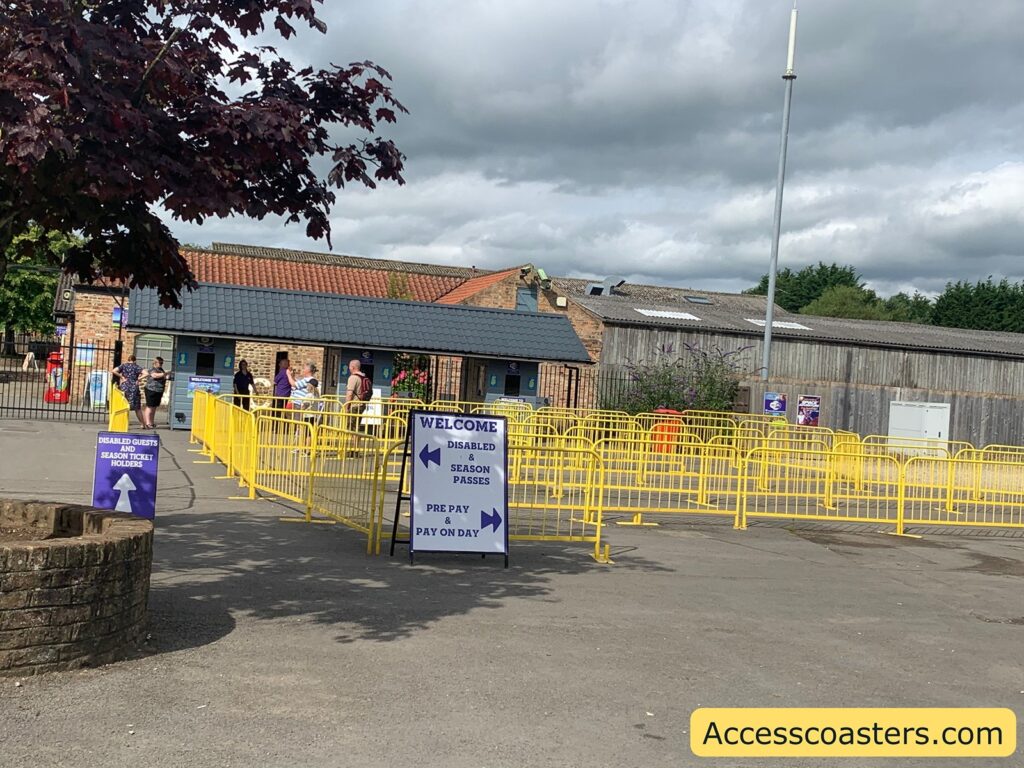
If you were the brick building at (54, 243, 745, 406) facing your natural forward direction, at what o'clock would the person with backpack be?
The person with backpack is roughly at 12 o'clock from the brick building.

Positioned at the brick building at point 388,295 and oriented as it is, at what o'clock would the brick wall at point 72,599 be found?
The brick wall is roughly at 12 o'clock from the brick building.

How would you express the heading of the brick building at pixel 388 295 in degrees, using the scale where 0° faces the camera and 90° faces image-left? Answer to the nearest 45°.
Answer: approximately 0°

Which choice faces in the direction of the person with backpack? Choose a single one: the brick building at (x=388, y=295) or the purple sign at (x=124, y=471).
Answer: the brick building

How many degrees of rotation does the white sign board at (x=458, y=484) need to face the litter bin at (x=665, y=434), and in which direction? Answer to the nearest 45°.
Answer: approximately 180°

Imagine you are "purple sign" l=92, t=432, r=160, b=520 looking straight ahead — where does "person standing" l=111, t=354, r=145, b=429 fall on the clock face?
The person standing is roughly at 6 o'clock from the purple sign.

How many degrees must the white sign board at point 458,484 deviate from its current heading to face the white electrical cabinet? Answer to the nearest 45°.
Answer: approximately 135° to its left

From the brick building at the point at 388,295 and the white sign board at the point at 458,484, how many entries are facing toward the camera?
2
